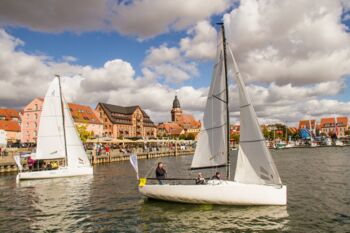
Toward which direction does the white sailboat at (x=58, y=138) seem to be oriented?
to the viewer's right

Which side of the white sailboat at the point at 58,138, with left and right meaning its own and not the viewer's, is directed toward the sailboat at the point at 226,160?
right
